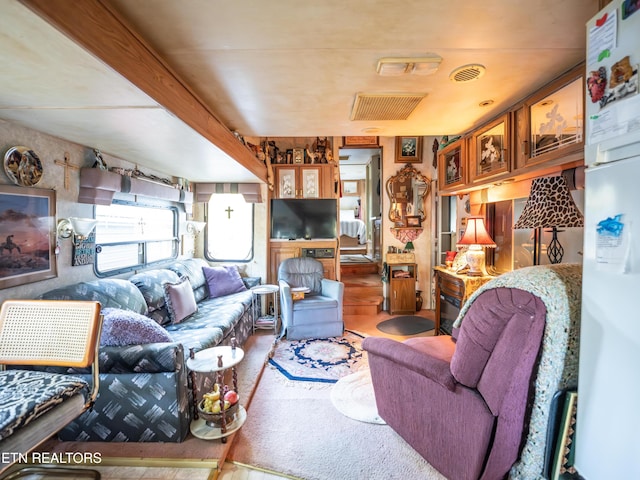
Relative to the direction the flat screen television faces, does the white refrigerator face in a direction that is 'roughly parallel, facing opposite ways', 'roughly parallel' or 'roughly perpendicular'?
roughly perpendicular

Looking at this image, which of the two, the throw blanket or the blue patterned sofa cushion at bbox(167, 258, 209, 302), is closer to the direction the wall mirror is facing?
the throw blanket

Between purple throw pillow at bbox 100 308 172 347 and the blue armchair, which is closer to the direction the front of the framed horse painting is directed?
the purple throw pillow

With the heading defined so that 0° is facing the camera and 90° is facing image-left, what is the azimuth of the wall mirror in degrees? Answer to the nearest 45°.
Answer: approximately 0°

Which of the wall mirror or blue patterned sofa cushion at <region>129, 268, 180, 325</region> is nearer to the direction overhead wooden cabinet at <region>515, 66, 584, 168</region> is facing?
the blue patterned sofa cushion
